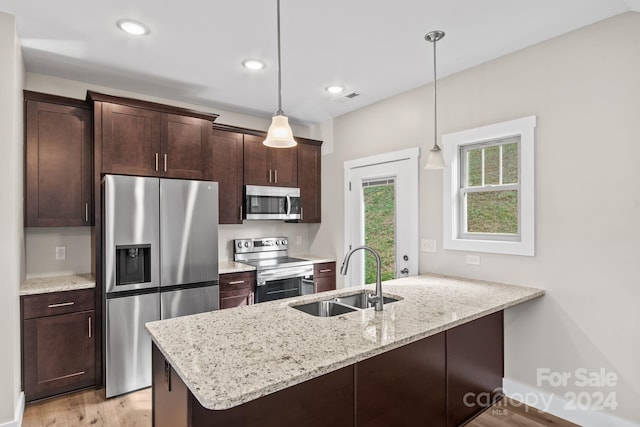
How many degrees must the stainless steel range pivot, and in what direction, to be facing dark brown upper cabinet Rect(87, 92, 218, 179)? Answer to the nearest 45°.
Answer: approximately 90° to its right

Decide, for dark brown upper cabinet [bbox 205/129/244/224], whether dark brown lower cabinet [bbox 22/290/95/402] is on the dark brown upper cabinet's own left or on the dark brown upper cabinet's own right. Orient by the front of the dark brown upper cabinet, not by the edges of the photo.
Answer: on the dark brown upper cabinet's own right

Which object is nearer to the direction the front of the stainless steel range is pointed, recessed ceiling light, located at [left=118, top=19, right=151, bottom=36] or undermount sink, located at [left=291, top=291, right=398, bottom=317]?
the undermount sink

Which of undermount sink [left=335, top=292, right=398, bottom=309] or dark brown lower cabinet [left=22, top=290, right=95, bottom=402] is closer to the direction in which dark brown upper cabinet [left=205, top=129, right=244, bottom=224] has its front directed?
the undermount sink

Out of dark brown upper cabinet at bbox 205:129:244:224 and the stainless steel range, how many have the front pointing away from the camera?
0

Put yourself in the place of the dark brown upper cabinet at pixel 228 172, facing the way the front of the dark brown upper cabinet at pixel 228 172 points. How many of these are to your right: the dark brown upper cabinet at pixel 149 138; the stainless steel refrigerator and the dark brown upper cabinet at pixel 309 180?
2

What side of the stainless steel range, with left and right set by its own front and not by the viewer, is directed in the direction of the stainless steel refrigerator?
right

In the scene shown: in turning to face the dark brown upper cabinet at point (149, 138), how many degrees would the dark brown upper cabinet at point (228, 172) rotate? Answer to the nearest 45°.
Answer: approximately 90° to its right

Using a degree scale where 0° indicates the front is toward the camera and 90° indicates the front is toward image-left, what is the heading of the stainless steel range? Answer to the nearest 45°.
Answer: approximately 315°

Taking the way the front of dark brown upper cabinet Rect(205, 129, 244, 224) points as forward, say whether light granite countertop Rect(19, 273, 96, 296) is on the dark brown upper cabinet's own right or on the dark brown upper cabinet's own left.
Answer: on the dark brown upper cabinet's own right

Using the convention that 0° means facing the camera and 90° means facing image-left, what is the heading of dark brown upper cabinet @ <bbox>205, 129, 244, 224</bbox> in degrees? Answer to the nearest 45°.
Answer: approximately 315°

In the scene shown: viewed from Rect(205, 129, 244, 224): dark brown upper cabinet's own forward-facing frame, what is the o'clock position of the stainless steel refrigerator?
The stainless steel refrigerator is roughly at 3 o'clock from the dark brown upper cabinet.
